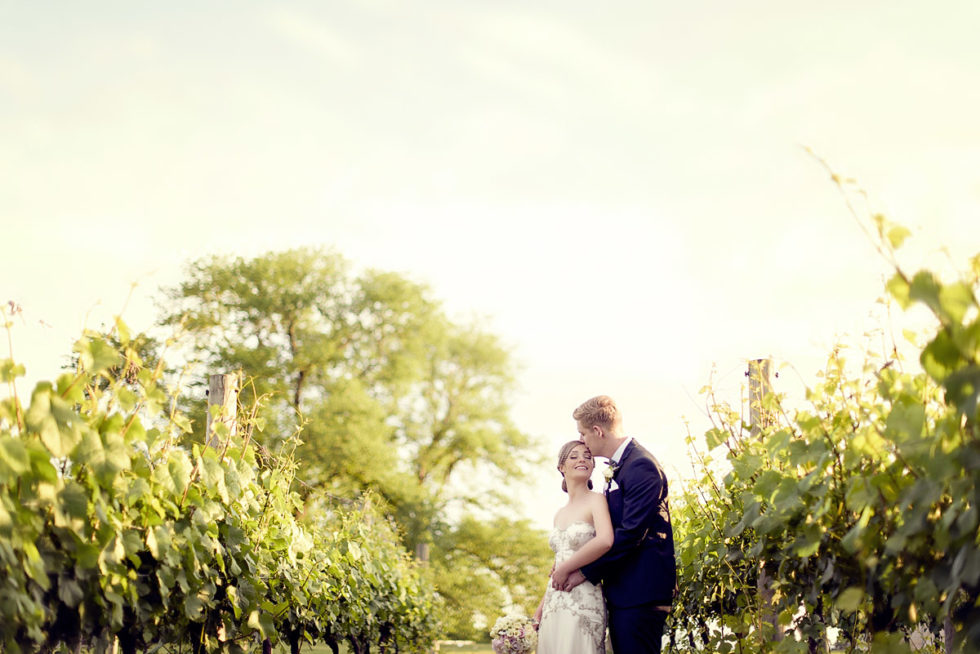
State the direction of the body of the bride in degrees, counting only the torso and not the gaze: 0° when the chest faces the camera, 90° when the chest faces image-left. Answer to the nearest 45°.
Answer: approximately 45°

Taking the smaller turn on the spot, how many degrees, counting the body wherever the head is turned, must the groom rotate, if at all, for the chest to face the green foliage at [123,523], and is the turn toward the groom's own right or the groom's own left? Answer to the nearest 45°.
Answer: approximately 45° to the groom's own left

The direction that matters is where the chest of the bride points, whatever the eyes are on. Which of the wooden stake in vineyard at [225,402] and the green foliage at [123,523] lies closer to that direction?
the green foliage

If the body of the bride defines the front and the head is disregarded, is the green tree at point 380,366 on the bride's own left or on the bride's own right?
on the bride's own right

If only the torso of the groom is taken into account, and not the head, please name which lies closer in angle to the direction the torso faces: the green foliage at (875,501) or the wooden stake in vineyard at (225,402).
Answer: the wooden stake in vineyard

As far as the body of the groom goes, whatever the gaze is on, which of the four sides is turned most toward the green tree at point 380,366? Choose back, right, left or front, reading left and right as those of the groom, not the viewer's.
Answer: right

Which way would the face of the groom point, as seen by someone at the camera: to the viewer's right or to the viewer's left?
to the viewer's left

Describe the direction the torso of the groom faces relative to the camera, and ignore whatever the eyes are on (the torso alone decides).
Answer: to the viewer's left
